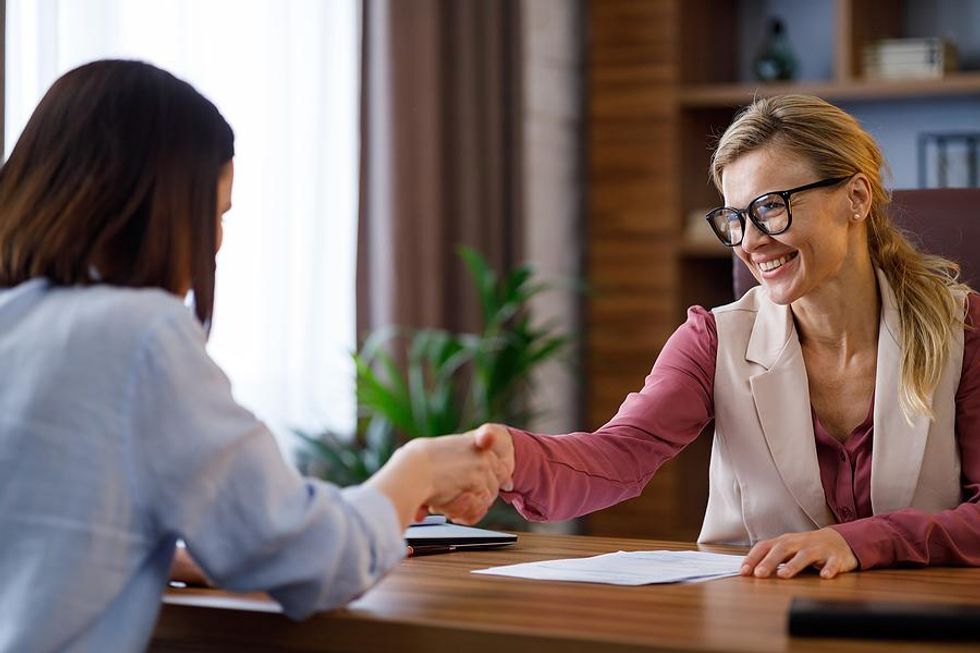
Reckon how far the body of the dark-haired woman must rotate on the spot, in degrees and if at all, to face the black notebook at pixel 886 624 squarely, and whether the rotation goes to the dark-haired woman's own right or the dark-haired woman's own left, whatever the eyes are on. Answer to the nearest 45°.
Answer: approximately 45° to the dark-haired woman's own right

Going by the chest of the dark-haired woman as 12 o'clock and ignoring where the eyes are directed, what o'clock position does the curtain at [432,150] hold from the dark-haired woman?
The curtain is roughly at 11 o'clock from the dark-haired woman.

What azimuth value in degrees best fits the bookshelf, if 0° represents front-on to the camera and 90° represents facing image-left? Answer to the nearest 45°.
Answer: approximately 0°

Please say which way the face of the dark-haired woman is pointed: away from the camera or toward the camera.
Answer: away from the camera

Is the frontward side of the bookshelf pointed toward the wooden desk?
yes

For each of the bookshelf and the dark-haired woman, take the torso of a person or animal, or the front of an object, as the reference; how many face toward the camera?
1

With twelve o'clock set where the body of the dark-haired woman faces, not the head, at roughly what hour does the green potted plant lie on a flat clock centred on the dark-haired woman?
The green potted plant is roughly at 11 o'clock from the dark-haired woman.

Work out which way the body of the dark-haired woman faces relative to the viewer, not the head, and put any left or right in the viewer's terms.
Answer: facing away from the viewer and to the right of the viewer
